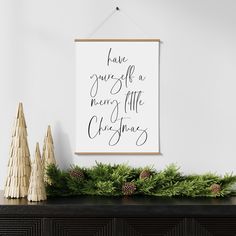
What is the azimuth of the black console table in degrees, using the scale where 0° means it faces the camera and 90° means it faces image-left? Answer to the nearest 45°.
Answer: approximately 0°

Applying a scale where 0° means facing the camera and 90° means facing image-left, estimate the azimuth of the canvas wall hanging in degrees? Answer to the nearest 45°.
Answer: approximately 0°
